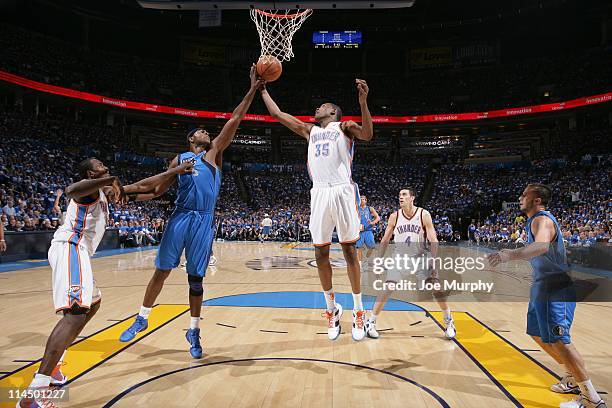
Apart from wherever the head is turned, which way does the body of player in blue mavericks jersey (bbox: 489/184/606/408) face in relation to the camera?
to the viewer's left

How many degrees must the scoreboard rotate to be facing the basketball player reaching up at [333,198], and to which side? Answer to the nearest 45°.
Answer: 0° — it already faces them

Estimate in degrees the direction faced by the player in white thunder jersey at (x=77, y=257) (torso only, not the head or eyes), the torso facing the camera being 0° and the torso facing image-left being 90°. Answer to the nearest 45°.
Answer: approximately 270°

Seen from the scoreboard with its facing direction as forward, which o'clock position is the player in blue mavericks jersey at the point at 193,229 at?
The player in blue mavericks jersey is roughly at 12 o'clock from the scoreboard.

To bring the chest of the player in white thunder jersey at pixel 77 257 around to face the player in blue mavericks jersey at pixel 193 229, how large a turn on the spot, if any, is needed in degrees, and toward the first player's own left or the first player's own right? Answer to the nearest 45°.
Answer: approximately 45° to the first player's own left

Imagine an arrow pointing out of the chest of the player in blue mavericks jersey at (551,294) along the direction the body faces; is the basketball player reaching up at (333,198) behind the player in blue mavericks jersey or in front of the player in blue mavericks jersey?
in front

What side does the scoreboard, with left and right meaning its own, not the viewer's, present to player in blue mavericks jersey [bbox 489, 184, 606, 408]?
front

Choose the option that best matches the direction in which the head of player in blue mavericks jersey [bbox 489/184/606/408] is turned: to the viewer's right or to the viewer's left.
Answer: to the viewer's left

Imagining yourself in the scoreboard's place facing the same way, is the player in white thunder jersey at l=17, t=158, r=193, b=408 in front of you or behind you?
in front

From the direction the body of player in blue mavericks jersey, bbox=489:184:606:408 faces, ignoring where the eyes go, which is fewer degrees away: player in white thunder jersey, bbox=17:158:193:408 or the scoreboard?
the player in white thunder jersey

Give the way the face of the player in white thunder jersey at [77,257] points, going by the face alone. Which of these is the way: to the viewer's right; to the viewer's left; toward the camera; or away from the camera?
to the viewer's right

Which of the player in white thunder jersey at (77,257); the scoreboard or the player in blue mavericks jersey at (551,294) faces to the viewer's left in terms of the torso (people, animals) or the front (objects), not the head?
the player in blue mavericks jersey

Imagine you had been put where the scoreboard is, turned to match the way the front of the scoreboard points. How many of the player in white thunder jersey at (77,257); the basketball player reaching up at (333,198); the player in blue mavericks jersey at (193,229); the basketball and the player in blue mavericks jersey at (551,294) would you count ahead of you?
5
